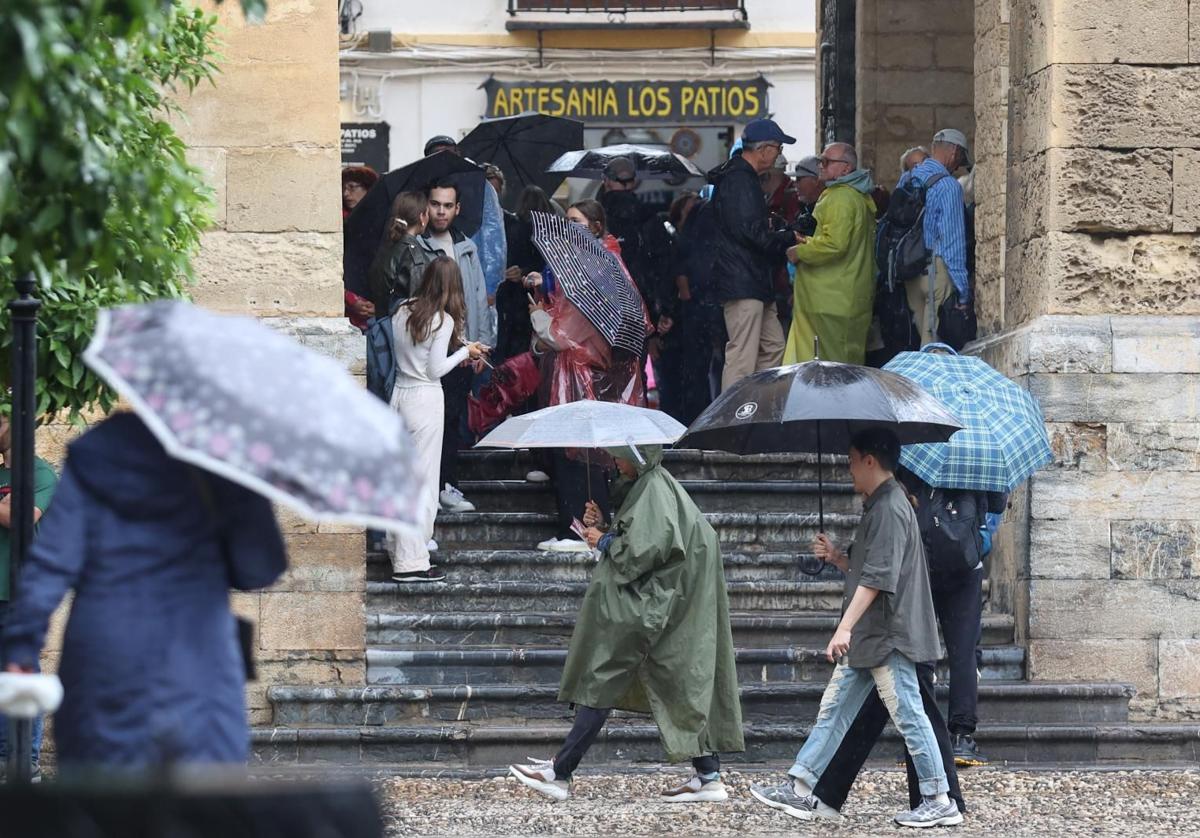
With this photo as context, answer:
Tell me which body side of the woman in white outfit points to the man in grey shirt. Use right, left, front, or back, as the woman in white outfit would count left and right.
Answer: right

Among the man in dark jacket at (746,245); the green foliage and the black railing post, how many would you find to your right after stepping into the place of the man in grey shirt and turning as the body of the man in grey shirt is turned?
1

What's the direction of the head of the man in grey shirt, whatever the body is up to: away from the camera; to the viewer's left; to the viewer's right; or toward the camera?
to the viewer's left

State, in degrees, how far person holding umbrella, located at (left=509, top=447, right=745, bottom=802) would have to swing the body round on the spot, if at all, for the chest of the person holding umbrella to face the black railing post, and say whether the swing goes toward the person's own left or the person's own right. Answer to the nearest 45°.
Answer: approximately 45° to the person's own left

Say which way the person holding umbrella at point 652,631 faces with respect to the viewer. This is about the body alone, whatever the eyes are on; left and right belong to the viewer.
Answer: facing to the left of the viewer

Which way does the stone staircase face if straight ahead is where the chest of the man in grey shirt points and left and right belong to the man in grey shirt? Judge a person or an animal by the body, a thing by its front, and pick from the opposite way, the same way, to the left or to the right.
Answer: to the left

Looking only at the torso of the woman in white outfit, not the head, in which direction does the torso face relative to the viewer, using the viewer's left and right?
facing away from the viewer and to the right of the viewer
